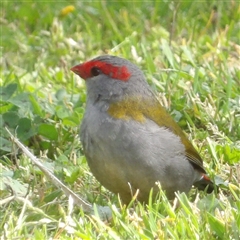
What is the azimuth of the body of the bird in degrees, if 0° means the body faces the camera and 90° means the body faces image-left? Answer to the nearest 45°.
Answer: approximately 90°
